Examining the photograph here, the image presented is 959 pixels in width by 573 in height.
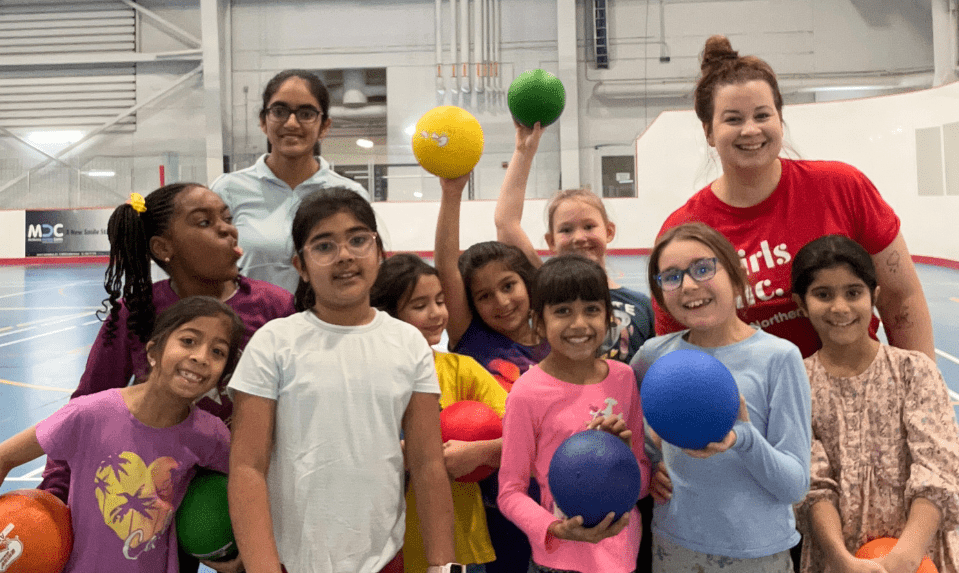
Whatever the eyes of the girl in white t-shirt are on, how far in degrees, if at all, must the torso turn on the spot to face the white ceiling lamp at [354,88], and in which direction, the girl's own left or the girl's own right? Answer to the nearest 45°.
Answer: approximately 180°

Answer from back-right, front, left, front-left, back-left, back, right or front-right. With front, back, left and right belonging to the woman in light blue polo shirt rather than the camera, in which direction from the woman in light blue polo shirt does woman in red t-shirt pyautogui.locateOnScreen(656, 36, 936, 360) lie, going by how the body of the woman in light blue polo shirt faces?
front-left

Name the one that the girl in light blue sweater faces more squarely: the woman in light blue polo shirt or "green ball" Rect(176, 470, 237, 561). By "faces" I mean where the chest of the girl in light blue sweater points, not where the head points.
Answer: the green ball

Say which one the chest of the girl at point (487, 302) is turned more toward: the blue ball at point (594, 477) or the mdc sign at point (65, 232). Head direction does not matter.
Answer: the blue ball
